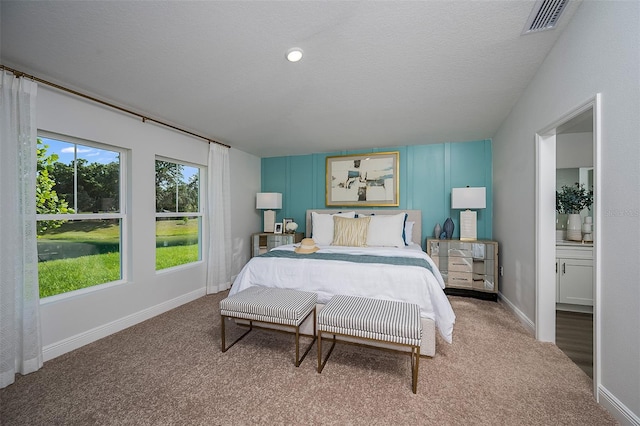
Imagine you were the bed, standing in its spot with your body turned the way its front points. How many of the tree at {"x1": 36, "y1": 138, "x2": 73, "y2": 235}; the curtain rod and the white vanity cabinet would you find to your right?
2

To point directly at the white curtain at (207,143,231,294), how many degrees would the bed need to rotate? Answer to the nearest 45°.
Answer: approximately 135° to its right

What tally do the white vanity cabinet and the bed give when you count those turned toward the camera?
2

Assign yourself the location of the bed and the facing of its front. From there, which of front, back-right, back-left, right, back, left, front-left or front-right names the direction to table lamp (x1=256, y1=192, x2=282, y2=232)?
back-right

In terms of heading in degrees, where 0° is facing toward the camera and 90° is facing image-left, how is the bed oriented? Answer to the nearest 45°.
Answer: approximately 0°

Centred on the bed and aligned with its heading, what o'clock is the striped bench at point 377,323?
The striped bench is roughly at 12 o'clock from the bed.

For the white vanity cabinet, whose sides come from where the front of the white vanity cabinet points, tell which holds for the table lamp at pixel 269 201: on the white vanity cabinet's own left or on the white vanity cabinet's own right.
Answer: on the white vanity cabinet's own right

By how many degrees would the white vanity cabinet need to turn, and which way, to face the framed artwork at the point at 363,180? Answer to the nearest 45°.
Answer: approximately 90° to its right

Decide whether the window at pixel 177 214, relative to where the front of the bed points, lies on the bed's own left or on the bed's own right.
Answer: on the bed's own right

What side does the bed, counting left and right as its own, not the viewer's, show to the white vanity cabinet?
left

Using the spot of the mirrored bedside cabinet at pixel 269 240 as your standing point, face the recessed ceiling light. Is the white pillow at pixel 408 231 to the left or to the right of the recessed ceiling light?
left

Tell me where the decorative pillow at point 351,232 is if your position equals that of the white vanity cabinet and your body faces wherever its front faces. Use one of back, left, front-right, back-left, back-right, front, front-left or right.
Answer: front-right

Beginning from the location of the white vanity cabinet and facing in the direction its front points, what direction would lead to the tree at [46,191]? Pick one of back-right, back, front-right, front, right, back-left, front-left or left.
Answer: front-right

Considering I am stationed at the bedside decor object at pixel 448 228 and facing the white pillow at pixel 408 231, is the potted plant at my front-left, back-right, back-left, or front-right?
back-left
